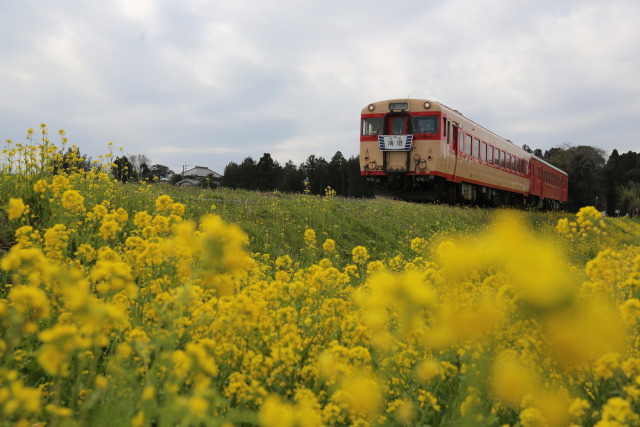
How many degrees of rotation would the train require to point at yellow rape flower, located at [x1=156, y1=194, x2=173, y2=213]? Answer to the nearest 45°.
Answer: approximately 45° to its left

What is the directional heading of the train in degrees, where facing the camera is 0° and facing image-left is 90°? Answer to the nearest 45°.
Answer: approximately 45°
